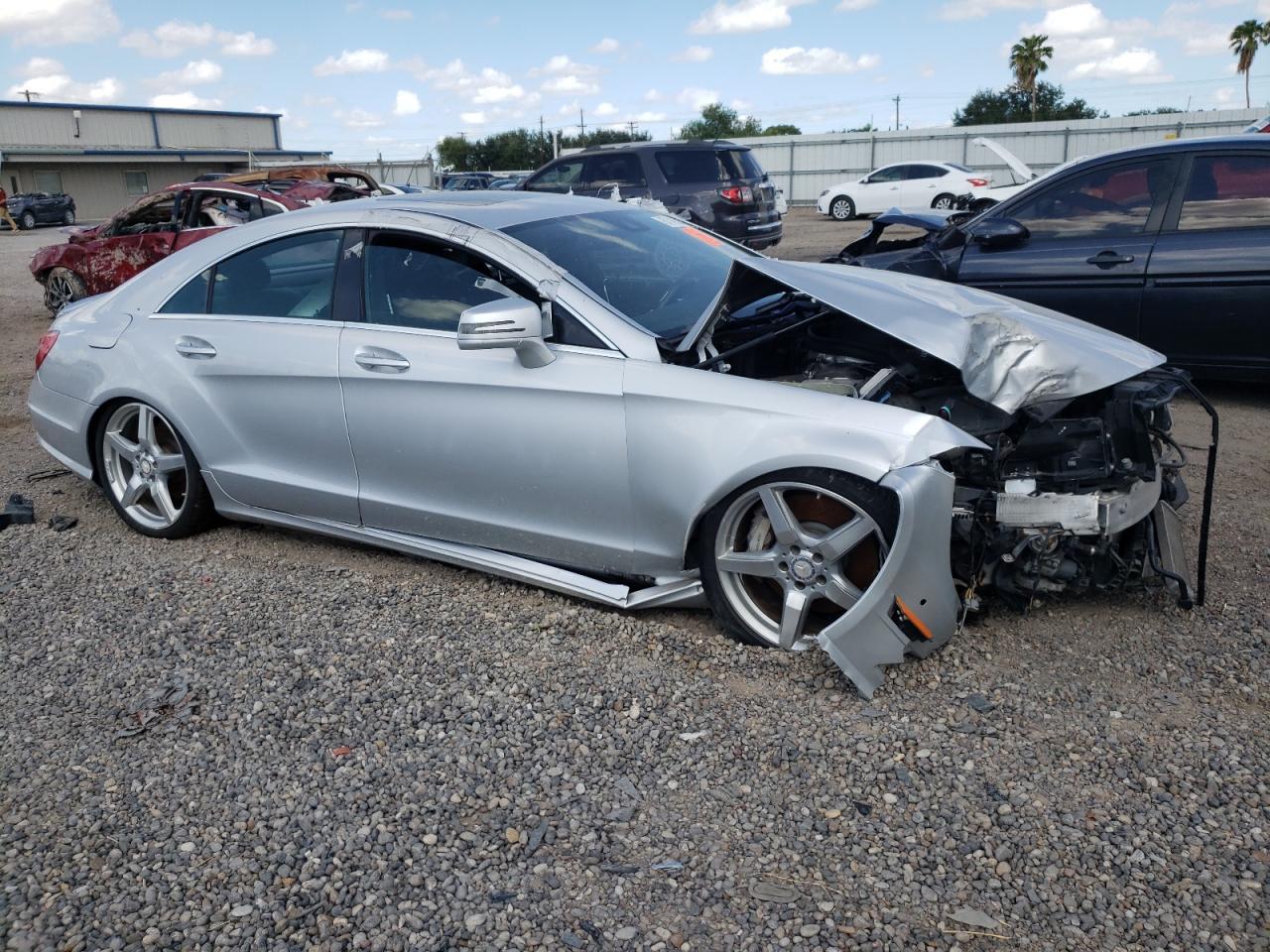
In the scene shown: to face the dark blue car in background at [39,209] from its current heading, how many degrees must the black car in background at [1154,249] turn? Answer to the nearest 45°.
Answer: approximately 45° to its right

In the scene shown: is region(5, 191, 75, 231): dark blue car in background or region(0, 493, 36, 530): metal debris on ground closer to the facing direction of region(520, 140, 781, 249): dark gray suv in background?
the dark blue car in background

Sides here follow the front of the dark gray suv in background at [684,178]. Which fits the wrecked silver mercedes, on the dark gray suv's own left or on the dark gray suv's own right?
on the dark gray suv's own left

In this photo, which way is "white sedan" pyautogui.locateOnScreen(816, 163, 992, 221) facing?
to the viewer's left

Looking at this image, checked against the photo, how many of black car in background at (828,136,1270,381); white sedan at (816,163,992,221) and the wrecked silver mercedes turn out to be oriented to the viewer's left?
2

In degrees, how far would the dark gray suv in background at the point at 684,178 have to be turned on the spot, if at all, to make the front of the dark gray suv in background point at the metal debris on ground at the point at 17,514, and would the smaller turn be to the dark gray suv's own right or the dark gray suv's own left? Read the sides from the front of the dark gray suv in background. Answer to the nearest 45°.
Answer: approximately 135° to the dark gray suv's own left

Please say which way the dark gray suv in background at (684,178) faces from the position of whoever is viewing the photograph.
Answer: facing away from the viewer and to the left of the viewer

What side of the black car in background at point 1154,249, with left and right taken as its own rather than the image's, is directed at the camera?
left

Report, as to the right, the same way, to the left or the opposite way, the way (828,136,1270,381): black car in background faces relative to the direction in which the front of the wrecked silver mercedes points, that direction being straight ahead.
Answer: the opposite way

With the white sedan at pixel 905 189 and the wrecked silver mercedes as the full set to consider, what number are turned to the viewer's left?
1
